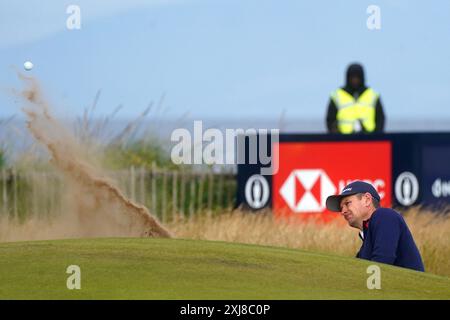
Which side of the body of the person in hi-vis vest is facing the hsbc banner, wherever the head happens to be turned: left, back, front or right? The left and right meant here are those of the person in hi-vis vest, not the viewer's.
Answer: front

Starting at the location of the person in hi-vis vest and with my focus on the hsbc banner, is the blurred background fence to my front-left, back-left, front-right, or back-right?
front-right

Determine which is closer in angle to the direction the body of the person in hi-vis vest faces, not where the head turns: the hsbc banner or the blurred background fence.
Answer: the hsbc banner

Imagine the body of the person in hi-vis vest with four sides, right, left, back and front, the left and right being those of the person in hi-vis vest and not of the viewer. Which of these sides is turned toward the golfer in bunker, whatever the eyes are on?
front

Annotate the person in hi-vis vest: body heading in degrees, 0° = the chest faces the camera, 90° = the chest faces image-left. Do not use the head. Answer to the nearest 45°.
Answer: approximately 0°

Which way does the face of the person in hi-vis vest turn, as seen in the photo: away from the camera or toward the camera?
toward the camera

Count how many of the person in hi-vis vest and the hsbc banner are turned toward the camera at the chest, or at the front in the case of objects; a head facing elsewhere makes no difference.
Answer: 2

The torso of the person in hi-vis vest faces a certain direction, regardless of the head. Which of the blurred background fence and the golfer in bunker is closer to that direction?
the golfer in bunker

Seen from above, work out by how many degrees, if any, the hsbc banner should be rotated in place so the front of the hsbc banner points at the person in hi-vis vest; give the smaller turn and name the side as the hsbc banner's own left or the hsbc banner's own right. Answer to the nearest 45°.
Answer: approximately 180°

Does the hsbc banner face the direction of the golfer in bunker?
yes

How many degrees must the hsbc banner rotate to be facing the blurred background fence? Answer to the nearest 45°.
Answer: approximately 90° to its right

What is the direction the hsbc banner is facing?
toward the camera

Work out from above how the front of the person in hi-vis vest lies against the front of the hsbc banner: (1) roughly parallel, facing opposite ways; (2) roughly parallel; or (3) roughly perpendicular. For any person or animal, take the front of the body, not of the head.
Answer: roughly parallel
